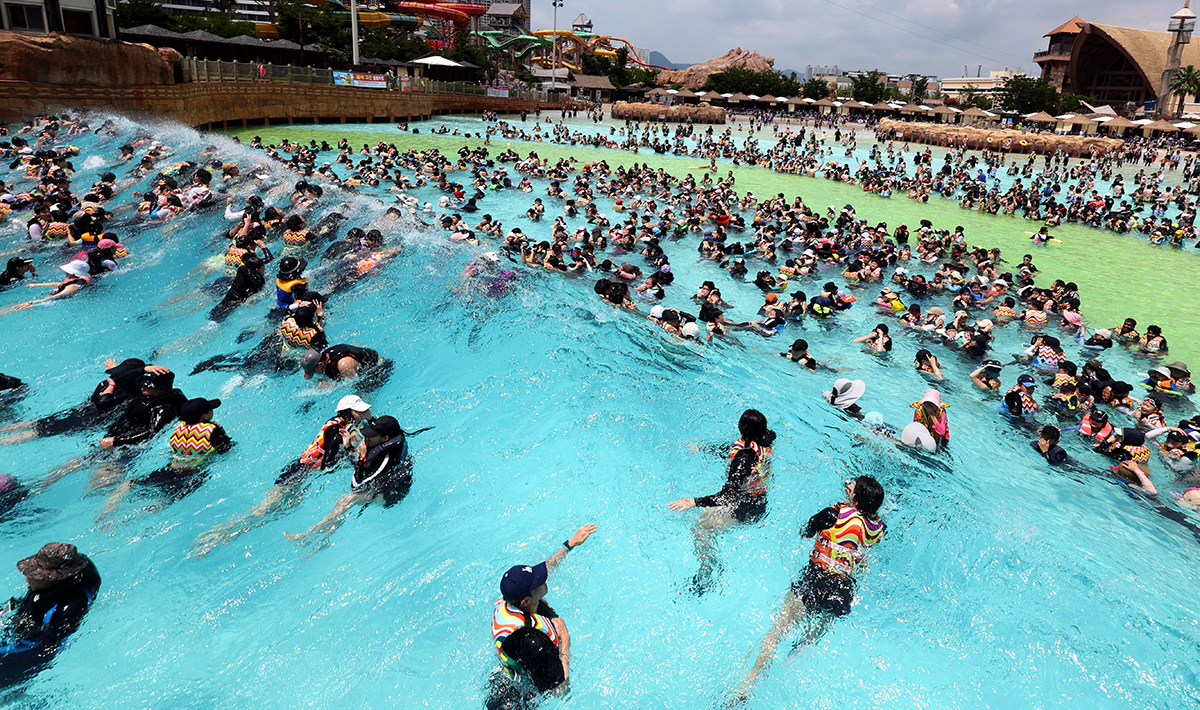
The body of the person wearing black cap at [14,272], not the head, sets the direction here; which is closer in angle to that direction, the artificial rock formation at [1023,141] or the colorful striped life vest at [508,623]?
the artificial rock formation

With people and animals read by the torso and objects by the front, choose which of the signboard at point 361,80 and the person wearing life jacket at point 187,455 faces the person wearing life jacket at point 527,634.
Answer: the signboard

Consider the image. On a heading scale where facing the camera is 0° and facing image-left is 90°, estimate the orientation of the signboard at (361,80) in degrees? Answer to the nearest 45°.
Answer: approximately 0°

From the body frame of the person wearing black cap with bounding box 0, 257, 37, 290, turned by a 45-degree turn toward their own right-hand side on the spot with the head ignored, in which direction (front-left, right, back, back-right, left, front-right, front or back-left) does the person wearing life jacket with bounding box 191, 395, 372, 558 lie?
front-right

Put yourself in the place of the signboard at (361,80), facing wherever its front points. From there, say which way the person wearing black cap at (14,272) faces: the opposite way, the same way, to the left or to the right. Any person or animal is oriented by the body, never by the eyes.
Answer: to the left

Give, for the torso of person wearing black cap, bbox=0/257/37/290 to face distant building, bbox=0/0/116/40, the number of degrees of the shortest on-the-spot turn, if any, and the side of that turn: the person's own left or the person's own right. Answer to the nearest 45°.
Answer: approximately 90° to the person's own left

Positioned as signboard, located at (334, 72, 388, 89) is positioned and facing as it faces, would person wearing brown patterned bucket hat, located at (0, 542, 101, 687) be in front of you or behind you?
in front

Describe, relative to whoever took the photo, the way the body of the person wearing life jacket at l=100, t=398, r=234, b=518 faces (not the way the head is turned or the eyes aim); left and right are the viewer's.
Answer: facing away from the viewer and to the right of the viewer

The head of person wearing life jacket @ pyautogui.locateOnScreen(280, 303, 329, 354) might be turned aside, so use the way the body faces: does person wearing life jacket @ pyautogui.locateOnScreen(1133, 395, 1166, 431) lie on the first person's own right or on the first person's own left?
on the first person's own right

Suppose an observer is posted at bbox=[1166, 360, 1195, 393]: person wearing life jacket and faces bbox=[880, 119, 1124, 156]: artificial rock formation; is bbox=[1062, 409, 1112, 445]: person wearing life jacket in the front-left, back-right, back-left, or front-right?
back-left

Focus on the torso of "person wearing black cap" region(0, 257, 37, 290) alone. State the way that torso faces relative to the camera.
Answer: to the viewer's right

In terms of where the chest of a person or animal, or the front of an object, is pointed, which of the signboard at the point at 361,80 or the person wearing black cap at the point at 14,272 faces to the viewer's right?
the person wearing black cap

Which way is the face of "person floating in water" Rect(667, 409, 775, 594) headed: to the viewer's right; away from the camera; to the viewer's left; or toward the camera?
away from the camera

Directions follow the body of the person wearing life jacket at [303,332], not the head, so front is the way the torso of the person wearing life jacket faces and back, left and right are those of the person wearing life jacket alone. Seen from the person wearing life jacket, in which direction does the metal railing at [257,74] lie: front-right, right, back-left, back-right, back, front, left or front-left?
front-left

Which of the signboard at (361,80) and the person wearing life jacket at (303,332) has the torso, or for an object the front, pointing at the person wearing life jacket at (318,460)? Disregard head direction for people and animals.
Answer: the signboard
